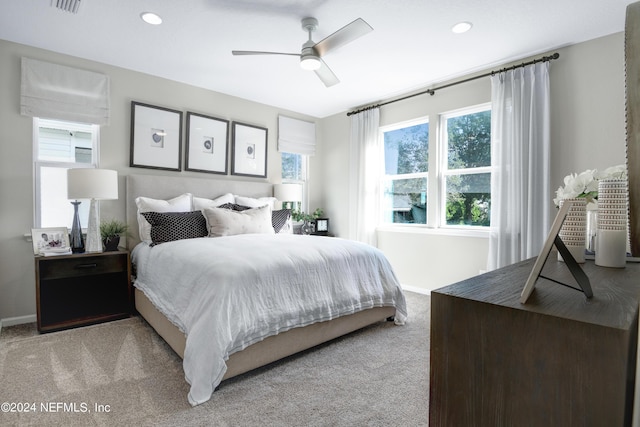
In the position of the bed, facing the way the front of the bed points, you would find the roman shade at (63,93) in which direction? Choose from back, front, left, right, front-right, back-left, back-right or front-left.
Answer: back

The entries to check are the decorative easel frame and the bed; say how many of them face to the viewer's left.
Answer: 1

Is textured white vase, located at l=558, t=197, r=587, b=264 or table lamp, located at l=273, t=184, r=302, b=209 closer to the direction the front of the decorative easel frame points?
the table lamp

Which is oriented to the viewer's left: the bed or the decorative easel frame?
the decorative easel frame

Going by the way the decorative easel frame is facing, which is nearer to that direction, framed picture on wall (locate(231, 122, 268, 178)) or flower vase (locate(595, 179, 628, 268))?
the framed picture on wall

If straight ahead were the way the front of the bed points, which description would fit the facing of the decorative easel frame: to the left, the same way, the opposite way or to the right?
the opposite way

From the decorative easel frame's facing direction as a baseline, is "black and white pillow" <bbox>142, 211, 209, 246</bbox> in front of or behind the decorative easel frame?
in front

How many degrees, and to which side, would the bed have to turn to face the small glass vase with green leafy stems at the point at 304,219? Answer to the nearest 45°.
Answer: approximately 135° to its left

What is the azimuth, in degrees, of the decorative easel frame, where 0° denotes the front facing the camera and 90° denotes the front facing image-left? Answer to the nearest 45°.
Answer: approximately 90°

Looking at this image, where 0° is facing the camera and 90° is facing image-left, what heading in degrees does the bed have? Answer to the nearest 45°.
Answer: approximately 315°

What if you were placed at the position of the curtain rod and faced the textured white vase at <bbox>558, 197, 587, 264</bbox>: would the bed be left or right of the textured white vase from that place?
right
